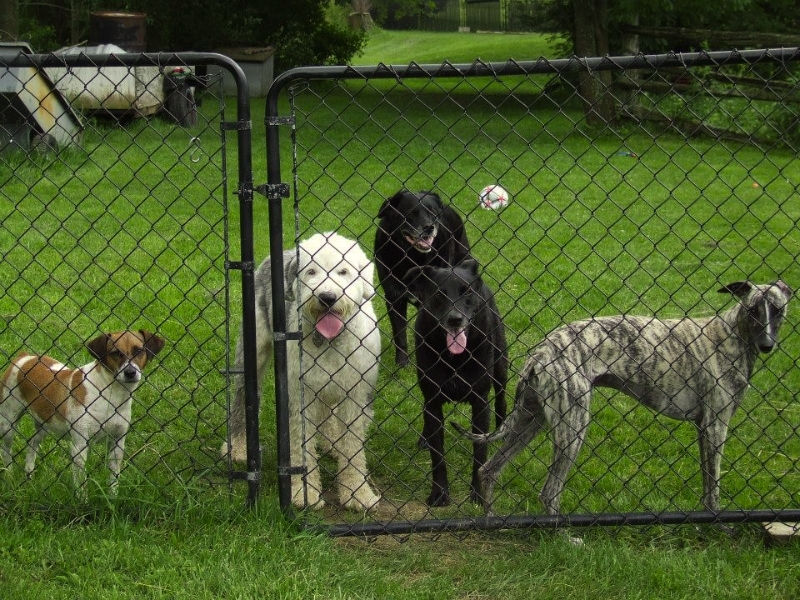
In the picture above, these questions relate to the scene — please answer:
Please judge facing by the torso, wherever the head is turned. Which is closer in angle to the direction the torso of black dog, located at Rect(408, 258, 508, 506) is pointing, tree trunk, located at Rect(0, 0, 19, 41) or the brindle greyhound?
the brindle greyhound

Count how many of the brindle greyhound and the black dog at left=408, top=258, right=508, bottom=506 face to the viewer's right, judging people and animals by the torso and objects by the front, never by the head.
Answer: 1

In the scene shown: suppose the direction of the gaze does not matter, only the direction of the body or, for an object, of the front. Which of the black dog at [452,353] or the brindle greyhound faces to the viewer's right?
the brindle greyhound

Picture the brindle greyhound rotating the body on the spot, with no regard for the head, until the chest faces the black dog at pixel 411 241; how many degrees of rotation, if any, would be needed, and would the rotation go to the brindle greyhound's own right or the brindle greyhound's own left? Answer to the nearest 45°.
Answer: approximately 135° to the brindle greyhound's own left

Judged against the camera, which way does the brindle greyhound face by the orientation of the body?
to the viewer's right

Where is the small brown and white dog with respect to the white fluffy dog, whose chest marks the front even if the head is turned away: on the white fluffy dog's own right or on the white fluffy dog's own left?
on the white fluffy dog's own right

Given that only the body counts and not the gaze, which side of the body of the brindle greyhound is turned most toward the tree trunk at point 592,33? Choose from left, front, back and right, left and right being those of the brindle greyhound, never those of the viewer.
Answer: left

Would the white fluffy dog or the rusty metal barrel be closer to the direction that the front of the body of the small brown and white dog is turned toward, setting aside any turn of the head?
the white fluffy dog

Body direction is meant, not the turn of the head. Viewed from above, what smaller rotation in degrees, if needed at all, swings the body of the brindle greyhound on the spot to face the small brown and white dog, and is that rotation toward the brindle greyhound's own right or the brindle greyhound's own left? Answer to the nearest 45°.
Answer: approximately 180°

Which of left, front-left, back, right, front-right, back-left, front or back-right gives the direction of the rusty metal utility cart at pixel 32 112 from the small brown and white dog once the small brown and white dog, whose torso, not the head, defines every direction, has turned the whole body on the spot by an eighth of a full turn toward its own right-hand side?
back

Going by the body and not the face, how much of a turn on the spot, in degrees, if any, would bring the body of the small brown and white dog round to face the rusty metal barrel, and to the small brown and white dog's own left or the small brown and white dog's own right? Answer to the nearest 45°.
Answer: approximately 135° to the small brown and white dog's own left

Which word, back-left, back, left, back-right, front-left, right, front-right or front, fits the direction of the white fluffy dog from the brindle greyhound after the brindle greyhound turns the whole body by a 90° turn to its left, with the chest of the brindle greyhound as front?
left

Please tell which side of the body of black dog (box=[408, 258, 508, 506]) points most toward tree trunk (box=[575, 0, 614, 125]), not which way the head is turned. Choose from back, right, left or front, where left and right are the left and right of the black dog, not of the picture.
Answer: back

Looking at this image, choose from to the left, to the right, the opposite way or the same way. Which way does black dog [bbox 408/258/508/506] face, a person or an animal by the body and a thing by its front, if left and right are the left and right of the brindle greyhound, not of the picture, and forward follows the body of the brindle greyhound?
to the right
